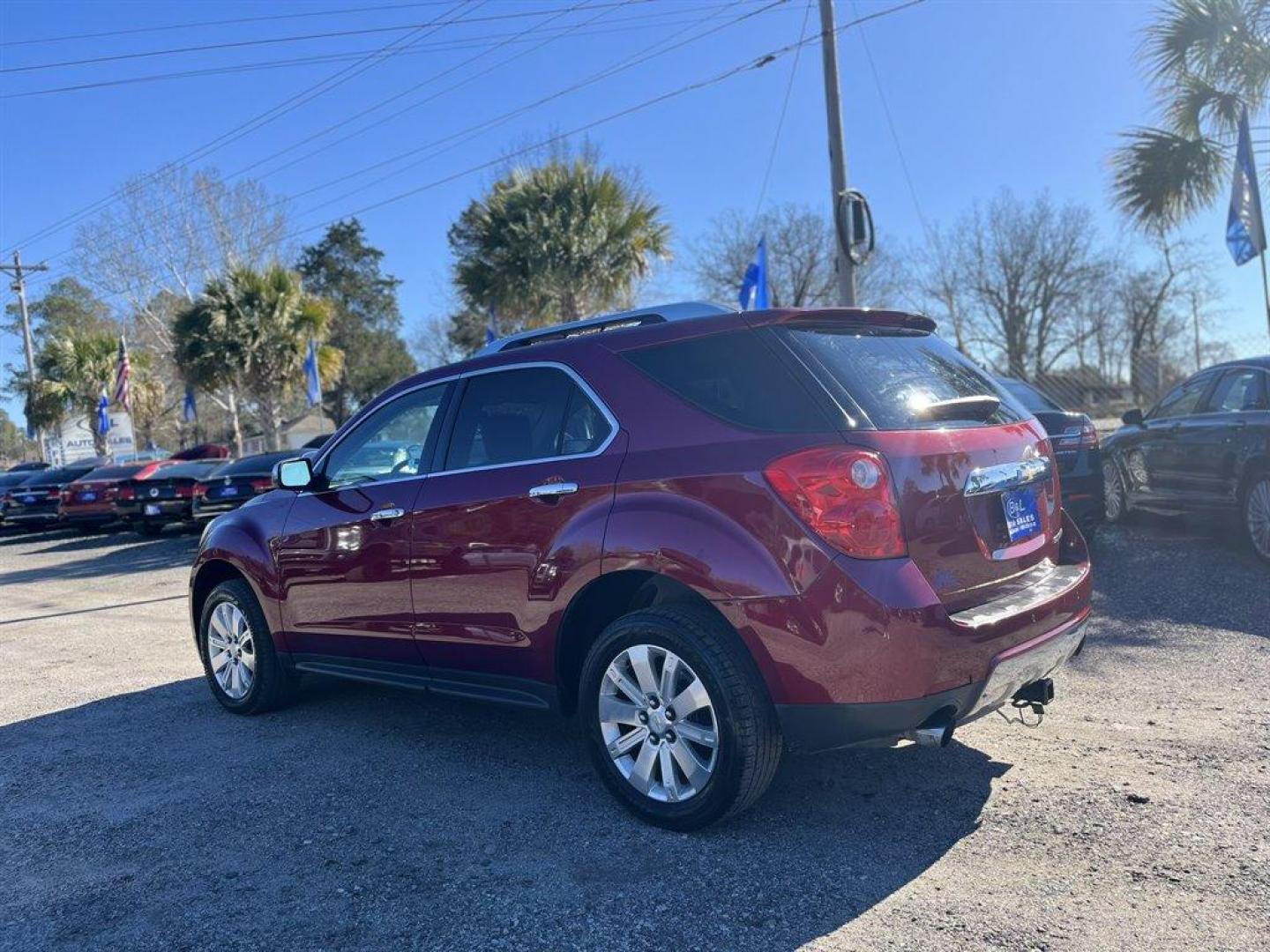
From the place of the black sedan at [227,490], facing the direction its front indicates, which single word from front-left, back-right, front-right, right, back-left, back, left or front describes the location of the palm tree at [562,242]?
front-right

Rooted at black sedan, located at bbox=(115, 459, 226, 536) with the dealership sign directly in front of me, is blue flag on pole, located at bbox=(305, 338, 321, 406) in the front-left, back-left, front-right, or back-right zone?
front-right

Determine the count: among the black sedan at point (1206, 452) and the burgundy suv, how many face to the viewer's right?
0

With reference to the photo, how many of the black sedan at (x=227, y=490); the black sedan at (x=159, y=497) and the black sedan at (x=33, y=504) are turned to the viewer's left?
0

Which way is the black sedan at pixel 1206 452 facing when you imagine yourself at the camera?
facing away from the viewer and to the left of the viewer

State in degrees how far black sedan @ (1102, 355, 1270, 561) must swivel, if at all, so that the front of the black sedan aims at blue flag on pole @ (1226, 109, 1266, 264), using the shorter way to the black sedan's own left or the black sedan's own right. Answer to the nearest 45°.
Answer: approximately 45° to the black sedan's own right

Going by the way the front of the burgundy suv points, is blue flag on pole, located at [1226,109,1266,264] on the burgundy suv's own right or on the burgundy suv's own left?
on the burgundy suv's own right

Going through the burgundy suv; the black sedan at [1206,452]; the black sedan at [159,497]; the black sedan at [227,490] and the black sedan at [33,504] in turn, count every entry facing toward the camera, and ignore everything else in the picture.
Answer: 0

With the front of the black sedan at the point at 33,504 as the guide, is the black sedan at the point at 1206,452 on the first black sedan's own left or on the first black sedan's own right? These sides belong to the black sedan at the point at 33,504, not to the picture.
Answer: on the first black sedan's own right

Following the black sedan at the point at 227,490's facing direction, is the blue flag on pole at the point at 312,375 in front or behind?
in front

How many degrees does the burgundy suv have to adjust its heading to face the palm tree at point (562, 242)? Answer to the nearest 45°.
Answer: approximately 45° to its right

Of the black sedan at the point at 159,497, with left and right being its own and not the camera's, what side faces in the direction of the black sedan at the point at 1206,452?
right

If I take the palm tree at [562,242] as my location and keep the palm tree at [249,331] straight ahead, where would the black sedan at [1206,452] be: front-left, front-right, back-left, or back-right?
back-left

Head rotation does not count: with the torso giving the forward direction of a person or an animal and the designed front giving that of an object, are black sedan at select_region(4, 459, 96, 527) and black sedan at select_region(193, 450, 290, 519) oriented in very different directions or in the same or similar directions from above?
same or similar directions

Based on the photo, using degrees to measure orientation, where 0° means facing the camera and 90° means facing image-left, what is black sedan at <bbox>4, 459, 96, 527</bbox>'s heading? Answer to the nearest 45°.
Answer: approximately 225°

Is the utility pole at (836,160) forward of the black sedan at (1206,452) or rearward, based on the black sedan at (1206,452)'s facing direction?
forward

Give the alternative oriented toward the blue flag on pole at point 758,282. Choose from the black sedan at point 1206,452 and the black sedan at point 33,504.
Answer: the black sedan at point 1206,452

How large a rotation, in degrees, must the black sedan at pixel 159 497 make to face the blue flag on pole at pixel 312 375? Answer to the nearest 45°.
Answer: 0° — it already faces it

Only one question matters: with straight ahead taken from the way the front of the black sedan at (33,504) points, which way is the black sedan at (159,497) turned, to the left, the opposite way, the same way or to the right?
the same way

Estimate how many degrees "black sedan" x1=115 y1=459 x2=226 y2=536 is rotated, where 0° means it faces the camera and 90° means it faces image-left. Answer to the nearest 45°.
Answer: approximately 225°

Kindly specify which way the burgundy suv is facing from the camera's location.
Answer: facing away from the viewer and to the left of the viewer
